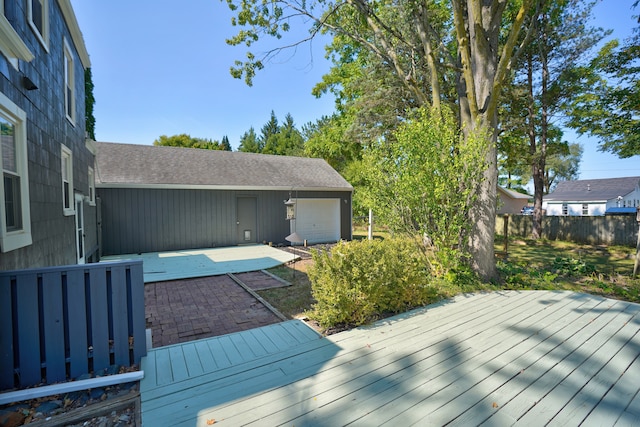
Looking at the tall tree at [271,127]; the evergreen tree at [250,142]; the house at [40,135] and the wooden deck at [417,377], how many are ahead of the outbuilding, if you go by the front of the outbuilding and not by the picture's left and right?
2

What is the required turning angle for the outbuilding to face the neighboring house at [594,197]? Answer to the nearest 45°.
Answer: approximately 90° to its left

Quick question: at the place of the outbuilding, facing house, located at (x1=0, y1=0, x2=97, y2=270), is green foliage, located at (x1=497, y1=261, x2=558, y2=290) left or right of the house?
left

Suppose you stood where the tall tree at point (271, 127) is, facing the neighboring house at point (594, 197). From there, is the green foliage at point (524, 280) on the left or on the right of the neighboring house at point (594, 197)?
right

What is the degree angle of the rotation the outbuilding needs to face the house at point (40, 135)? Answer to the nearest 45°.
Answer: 0° — it already faces it

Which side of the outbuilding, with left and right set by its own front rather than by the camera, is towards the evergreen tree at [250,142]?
back

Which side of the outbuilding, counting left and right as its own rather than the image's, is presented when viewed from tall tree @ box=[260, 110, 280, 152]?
back

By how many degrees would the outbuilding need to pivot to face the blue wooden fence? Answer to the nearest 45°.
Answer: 0° — it already faces it

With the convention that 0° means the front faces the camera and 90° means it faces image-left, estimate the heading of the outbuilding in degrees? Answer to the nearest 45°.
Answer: approximately 0°

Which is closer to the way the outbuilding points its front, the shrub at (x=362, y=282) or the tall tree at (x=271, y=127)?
the shrub
